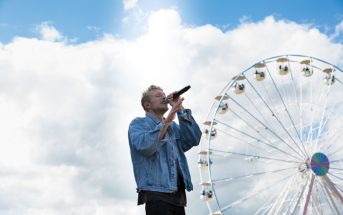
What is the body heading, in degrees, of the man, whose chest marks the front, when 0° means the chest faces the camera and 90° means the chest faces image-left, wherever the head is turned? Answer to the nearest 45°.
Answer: approximately 315°
